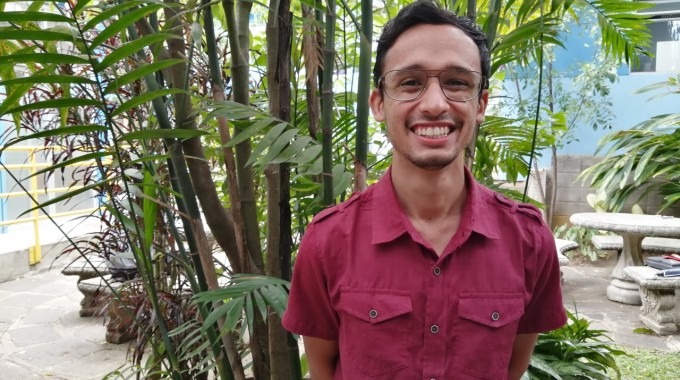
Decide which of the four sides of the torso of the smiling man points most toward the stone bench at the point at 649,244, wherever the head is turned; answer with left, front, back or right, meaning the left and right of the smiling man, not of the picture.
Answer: back

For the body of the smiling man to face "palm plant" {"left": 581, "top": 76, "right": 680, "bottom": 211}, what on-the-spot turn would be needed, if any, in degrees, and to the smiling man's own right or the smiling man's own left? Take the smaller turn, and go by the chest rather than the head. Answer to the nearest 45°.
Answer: approximately 180°

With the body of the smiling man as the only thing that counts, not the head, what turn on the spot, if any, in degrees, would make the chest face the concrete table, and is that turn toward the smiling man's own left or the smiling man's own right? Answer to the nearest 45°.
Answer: approximately 180°

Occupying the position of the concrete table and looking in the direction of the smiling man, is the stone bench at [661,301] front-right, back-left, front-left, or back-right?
front-left

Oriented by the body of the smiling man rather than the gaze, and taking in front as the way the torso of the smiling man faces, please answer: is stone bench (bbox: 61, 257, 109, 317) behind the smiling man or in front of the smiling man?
behind

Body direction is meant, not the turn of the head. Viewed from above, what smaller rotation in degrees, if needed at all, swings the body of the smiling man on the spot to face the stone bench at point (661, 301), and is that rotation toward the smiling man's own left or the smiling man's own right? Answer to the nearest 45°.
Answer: approximately 135° to the smiling man's own left

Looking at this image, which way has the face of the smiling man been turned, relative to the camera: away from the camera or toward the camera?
toward the camera

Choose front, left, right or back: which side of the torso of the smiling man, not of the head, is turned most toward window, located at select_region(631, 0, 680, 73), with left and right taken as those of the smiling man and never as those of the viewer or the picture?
back

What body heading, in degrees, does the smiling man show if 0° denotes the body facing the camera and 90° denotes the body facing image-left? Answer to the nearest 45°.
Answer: approximately 0°

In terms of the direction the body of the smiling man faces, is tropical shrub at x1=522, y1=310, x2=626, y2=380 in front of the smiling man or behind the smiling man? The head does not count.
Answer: behind
